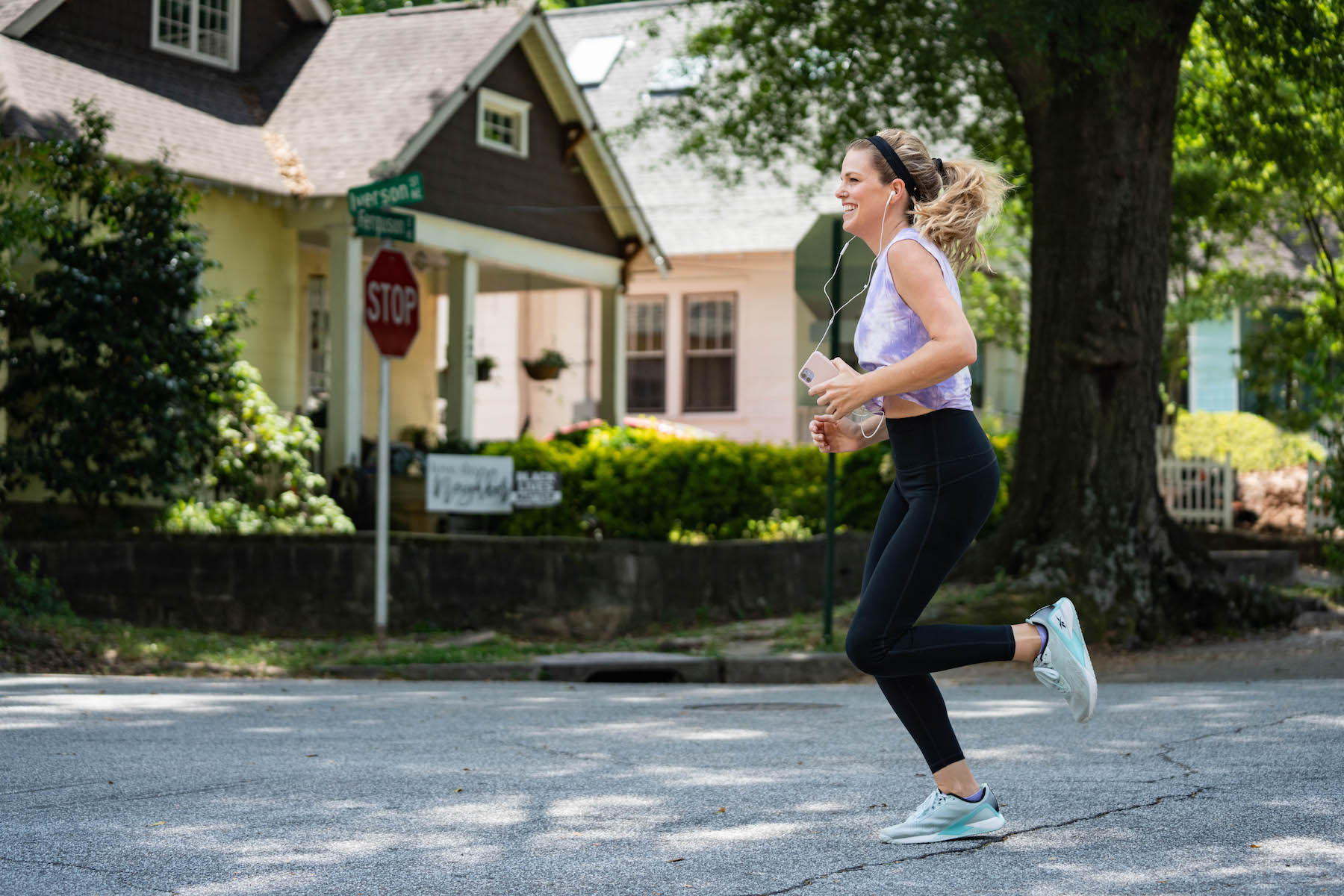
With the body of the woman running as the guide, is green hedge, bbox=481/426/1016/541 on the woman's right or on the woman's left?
on the woman's right

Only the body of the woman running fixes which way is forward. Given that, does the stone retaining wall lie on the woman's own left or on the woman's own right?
on the woman's own right

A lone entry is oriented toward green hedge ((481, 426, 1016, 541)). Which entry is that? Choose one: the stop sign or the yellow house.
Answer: the yellow house

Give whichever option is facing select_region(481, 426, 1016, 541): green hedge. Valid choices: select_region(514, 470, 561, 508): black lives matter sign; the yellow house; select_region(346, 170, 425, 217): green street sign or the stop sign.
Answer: the yellow house

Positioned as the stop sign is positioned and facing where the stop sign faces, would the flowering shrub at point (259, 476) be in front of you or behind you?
behind

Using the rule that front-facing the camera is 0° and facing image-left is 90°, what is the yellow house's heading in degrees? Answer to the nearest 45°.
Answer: approximately 315°

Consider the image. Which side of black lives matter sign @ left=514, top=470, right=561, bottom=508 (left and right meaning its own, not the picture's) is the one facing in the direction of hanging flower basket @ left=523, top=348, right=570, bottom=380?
back

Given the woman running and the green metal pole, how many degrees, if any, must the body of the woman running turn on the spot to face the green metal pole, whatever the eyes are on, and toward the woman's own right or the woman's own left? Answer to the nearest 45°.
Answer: approximately 90° to the woman's own right

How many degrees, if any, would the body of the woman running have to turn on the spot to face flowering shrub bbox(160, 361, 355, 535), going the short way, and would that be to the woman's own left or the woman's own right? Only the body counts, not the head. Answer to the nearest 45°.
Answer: approximately 45° to the woman's own right

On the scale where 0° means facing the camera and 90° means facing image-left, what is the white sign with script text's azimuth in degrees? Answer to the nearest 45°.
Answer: approximately 0°
